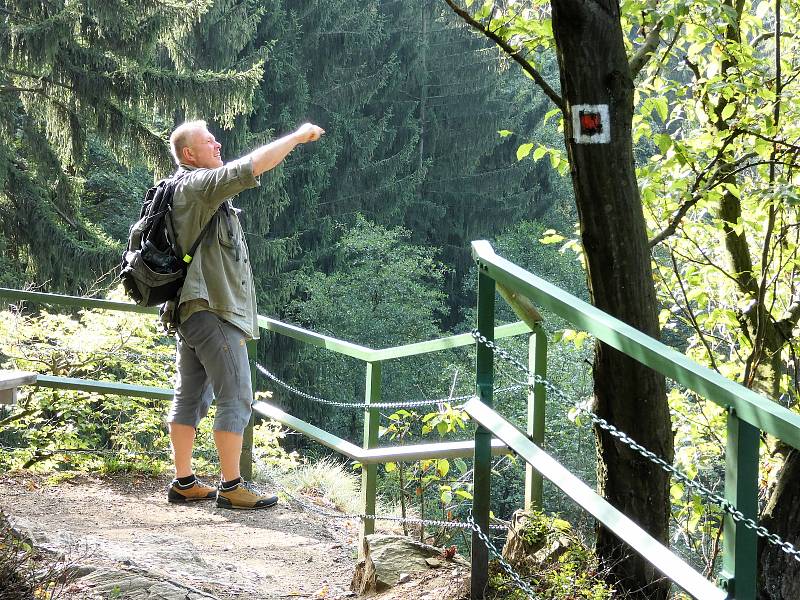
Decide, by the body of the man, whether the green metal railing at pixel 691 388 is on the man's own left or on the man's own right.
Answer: on the man's own right

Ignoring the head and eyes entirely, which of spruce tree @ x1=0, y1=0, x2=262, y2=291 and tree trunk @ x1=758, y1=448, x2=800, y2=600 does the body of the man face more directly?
the tree trunk

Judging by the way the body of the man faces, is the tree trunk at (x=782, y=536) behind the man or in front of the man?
in front

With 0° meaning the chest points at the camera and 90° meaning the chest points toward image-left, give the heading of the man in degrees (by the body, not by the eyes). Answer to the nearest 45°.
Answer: approximately 270°

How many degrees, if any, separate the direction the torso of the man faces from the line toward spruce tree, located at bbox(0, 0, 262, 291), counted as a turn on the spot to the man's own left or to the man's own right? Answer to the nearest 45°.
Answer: approximately 90° to the man's own left

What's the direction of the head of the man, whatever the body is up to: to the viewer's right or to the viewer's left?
to the viewer's right
